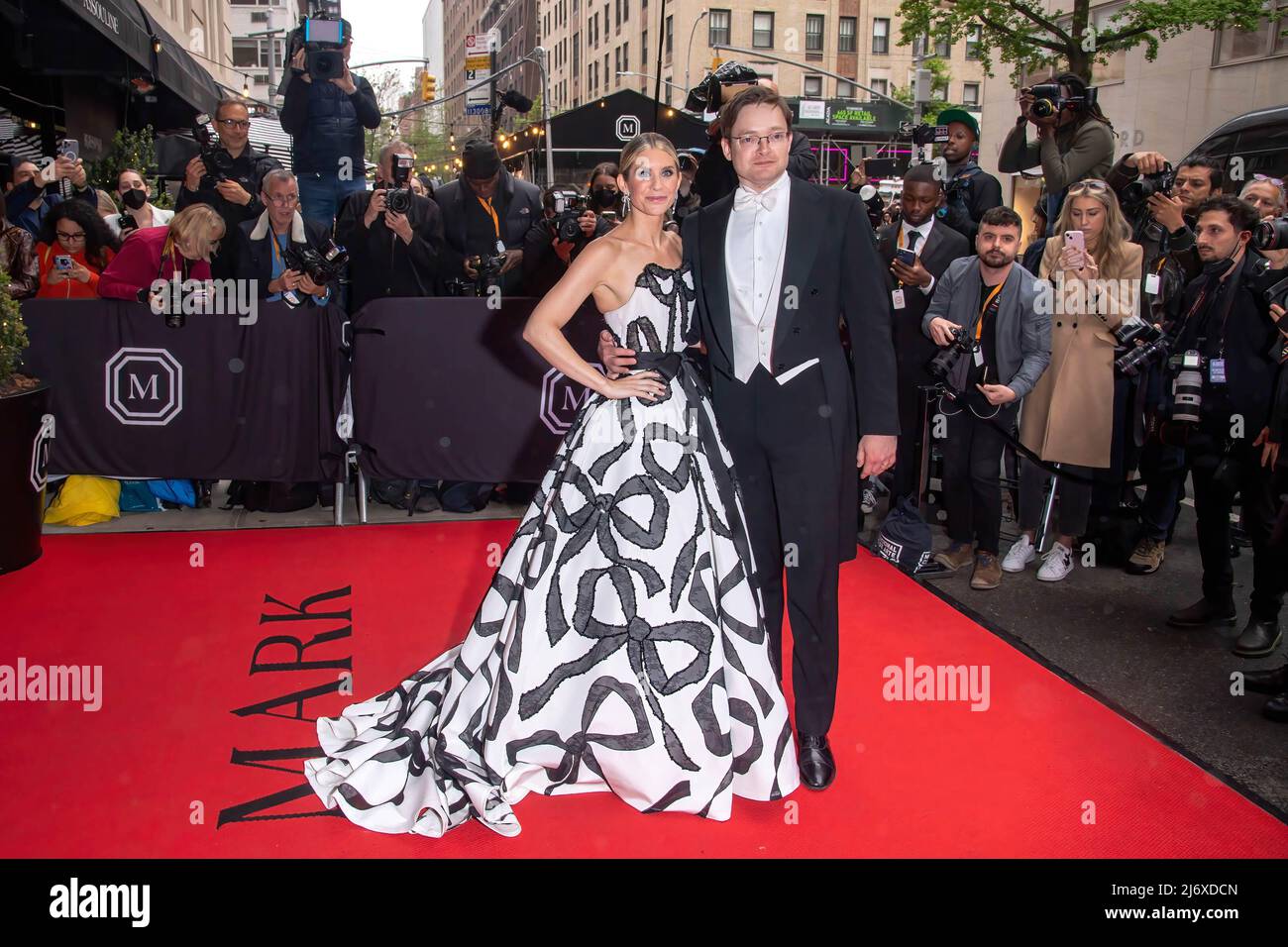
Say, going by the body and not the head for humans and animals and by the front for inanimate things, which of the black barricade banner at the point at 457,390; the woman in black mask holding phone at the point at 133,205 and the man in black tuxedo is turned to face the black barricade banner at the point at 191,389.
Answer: the woman in black mask holding phone

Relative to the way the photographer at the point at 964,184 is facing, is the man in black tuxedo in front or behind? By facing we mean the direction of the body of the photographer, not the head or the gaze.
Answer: in front

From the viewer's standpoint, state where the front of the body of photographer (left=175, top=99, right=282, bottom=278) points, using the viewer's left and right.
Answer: facing the viewer

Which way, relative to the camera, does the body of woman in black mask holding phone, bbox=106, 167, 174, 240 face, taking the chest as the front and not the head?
toward the camera

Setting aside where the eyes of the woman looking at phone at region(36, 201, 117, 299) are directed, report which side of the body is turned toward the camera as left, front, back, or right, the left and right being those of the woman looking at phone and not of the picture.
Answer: front

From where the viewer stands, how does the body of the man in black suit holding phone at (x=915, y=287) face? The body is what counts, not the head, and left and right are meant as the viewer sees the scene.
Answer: facing the viewer and to the left of the viewer

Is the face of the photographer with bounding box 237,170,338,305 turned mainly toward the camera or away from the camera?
toward the camera

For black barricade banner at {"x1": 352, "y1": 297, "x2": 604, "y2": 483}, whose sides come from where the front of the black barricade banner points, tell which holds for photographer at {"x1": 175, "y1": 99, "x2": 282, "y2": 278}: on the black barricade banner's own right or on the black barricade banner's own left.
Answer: on the black barricade banner's own right

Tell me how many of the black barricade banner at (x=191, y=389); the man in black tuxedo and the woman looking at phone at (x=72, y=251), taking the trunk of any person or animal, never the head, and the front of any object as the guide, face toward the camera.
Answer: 3

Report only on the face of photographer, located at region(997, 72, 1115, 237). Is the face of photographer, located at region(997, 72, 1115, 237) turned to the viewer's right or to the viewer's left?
to the viewer's left

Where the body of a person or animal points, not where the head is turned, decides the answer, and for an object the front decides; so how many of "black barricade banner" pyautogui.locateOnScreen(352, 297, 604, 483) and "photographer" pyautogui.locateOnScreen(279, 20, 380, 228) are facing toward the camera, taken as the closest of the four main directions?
2

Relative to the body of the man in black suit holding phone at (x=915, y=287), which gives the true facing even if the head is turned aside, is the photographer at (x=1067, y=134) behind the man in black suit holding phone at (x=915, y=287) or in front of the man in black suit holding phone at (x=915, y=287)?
behind
